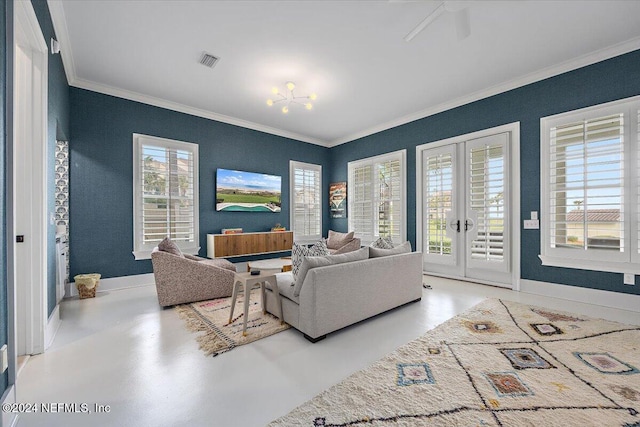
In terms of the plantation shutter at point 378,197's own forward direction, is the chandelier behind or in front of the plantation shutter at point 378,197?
in front

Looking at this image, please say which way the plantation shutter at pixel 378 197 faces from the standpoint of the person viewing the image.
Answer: facing the viewer and to the left of the viewer

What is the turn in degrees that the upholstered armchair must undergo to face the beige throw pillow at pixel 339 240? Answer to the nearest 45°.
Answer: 0° — it already faces it

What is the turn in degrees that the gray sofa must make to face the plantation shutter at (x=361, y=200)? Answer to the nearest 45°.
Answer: approximately 45° to its right

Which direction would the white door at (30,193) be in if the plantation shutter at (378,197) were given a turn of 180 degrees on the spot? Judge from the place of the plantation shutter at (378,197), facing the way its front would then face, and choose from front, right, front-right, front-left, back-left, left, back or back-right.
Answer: back

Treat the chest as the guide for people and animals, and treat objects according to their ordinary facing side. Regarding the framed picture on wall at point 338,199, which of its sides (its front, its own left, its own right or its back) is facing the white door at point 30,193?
front

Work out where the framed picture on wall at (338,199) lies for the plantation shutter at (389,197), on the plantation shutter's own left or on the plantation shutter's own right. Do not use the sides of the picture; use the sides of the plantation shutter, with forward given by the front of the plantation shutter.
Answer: on the plantation shutter's own right

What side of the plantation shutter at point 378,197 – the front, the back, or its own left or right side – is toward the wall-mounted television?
front

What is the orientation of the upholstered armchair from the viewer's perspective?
to the viewer's right

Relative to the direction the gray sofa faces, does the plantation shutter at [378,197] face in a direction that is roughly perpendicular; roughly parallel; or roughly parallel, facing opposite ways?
roughly perpendicular

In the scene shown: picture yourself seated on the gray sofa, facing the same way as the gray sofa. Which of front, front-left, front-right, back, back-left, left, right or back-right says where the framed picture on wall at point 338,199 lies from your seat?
front-right

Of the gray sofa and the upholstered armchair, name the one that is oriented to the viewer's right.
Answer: the upholstered armchair
